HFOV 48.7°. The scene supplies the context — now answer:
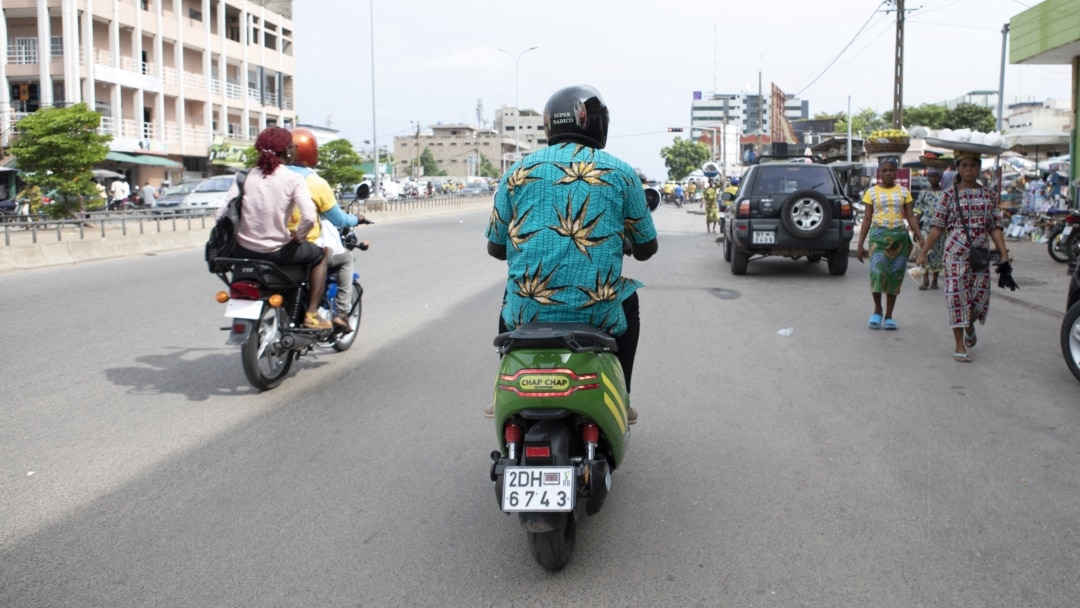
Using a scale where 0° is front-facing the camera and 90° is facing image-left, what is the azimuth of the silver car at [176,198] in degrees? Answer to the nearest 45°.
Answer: approximately 45°

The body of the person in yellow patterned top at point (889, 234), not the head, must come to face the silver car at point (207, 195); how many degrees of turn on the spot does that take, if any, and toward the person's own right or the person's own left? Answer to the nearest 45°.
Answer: approximately 135° to the person's own right

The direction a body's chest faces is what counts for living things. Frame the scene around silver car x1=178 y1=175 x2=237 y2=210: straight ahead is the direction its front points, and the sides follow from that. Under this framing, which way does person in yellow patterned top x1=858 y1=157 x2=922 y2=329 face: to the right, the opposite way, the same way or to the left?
the same way

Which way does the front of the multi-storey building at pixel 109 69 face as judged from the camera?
facing the viewer and to the right of the viewer

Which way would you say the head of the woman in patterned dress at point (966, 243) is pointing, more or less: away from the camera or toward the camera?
toward the camera

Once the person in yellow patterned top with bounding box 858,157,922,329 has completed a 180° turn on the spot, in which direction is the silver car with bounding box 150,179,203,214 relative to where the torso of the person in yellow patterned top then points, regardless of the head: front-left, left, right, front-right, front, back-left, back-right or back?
front-left

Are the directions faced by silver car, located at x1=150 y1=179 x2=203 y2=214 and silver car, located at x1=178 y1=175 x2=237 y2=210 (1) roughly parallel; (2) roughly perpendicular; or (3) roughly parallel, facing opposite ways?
roughly parallel

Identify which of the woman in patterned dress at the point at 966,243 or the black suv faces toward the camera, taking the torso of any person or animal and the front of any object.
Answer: the woman in patterned dress

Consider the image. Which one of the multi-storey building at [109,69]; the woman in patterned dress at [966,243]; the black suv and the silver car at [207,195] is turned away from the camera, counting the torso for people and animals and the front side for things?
the black suv

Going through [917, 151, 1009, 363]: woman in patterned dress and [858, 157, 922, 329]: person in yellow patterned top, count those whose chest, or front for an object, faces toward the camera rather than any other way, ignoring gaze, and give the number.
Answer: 2

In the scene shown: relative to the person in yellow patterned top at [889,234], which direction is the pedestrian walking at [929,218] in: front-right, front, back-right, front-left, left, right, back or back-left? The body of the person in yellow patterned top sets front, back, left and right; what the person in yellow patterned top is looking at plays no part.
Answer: back

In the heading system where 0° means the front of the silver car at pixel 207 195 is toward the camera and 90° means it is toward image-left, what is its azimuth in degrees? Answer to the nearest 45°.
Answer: approximately 45°

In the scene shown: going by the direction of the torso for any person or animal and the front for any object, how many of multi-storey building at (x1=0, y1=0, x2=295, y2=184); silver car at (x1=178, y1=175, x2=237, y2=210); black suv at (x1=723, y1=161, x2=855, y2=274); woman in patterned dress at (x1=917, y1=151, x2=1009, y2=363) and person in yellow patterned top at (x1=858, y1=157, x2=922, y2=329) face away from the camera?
1

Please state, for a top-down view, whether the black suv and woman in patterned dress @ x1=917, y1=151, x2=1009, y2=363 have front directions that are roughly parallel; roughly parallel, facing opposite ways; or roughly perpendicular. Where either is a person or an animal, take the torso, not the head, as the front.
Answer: roughly parallel, facing opposite ways

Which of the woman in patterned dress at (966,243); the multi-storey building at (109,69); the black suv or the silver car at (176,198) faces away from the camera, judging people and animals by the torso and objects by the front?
the black suv

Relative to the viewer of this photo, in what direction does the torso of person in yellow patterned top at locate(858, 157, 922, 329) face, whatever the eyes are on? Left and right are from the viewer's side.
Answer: facing the viewer

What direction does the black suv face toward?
away from the camera
